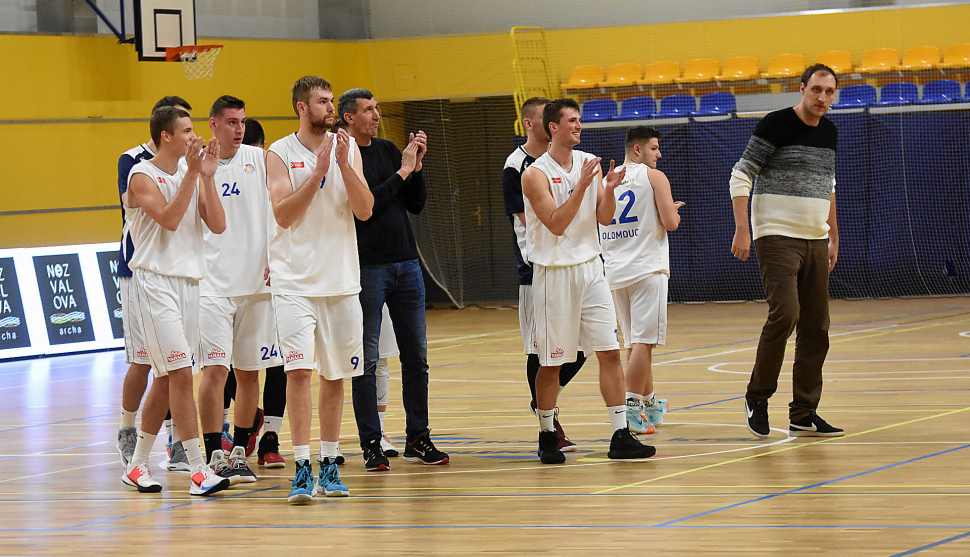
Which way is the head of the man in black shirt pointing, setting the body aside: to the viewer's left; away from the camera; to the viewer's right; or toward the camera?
to the viewer's right

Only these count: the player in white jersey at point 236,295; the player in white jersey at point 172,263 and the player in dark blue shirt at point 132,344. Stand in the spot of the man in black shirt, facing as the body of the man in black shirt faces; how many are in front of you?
0

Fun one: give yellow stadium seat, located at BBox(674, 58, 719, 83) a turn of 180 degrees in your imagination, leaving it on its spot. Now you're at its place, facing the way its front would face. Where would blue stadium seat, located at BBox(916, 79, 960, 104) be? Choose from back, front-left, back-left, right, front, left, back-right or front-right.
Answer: front-right

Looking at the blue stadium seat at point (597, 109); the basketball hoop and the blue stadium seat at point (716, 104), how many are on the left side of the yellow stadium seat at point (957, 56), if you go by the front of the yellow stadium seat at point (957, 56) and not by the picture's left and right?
0

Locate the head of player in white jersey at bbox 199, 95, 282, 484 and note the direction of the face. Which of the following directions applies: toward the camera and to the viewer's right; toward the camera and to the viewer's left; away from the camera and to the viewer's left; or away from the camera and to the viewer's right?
toward the camera and to the viewer's right

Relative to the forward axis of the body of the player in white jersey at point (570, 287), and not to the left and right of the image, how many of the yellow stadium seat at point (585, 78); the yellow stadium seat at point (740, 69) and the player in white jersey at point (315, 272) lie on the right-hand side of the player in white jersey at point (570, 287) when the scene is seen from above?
1

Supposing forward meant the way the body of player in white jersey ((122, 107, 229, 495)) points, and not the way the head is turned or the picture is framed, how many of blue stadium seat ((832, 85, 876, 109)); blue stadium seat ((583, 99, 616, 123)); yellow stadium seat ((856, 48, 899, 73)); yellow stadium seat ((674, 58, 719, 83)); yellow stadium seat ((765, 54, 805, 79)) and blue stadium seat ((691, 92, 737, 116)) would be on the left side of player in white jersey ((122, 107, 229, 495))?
6

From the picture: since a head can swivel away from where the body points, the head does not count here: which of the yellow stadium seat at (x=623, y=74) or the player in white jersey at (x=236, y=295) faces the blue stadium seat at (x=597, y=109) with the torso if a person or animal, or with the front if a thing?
the yellow stadium seat

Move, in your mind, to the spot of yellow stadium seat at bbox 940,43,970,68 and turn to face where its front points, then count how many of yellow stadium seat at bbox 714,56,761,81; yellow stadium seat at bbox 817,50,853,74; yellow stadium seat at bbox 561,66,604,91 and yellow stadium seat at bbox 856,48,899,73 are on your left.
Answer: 0

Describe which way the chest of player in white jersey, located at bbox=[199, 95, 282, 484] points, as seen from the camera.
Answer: toward the camera

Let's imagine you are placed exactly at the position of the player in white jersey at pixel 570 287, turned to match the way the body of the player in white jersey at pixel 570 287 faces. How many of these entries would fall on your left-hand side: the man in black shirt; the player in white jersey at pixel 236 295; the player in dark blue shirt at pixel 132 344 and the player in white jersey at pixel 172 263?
0

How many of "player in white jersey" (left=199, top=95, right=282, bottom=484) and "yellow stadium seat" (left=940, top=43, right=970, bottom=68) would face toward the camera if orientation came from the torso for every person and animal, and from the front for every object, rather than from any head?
2

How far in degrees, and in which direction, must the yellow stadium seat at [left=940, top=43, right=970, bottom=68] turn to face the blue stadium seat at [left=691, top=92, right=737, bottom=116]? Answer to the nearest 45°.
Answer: approximately 90° to its right

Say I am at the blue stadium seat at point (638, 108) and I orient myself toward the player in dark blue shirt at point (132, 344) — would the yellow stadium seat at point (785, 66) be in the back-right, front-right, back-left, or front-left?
back-left

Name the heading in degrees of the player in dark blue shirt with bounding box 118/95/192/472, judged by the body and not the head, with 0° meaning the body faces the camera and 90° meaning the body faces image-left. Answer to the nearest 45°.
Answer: approximately 315°

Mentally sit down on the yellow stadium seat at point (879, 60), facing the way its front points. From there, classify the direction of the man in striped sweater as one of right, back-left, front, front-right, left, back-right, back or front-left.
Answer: front-left

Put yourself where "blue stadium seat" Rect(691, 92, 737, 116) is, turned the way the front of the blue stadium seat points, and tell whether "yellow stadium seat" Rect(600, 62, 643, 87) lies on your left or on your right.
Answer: on your right
